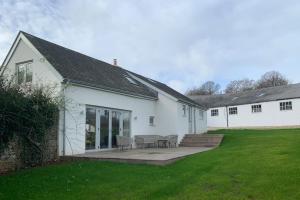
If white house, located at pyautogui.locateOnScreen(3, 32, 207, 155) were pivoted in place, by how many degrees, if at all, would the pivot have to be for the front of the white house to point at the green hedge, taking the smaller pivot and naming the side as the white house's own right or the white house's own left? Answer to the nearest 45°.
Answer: approximately 90° to the white house's own right

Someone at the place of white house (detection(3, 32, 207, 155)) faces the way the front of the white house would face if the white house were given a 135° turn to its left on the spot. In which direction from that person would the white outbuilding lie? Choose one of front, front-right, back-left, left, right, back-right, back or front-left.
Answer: front-right

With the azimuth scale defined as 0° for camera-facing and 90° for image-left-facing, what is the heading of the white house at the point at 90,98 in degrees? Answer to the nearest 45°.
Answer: approximately 315°
